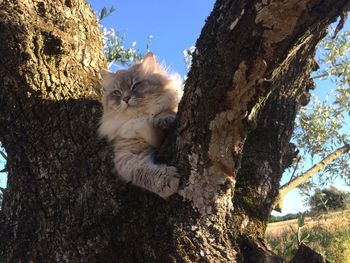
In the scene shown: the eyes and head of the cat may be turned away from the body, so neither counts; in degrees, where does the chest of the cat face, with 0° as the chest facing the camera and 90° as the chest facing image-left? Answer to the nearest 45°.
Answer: approximately 0°
